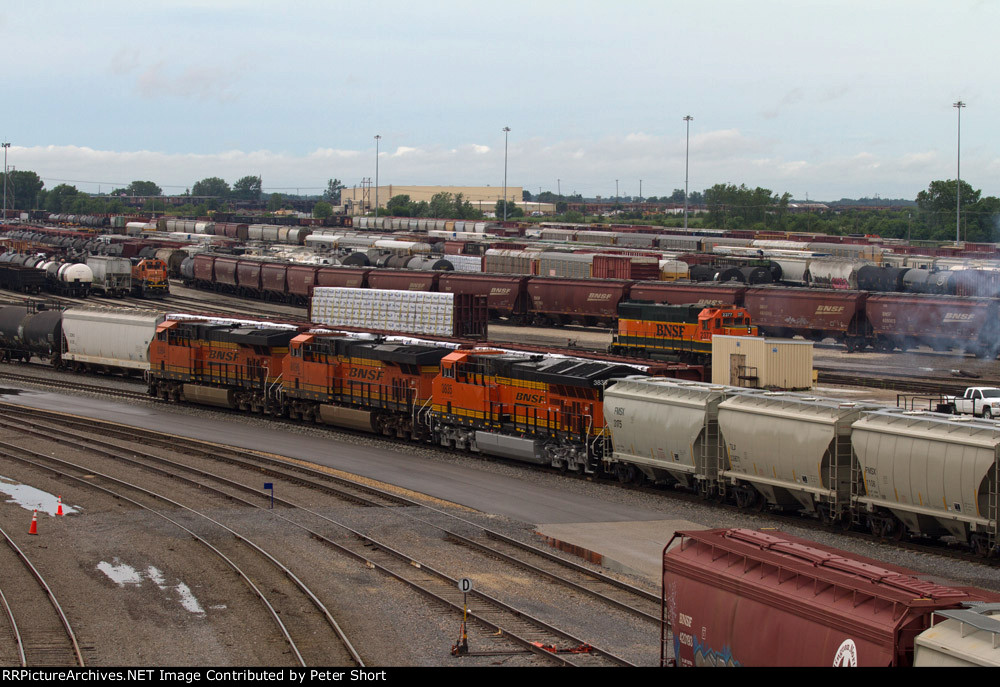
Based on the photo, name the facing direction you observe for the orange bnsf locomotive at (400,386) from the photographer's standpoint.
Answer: facing away from the viewer and to the left of the viewer

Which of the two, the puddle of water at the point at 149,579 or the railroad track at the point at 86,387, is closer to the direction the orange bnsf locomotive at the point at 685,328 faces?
the puddle of water

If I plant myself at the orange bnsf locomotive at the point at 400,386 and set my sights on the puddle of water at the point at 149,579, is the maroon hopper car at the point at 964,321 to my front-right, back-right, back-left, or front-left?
back-left

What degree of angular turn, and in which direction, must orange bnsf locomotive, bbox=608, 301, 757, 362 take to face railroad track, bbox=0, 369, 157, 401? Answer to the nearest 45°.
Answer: approximately 135° to its right

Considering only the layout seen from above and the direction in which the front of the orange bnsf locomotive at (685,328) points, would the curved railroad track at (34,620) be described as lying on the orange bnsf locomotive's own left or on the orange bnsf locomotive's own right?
on the orange bnsf locomotive's own right

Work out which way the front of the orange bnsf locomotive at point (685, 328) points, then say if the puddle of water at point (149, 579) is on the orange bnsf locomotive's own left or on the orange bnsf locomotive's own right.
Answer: on the orange bnsf locomotive's own right

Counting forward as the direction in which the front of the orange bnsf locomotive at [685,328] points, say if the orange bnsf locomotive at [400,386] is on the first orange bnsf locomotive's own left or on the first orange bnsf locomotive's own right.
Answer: on the first orange bnsf locomotive's own right

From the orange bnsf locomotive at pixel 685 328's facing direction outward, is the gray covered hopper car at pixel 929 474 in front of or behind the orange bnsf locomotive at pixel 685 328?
in front

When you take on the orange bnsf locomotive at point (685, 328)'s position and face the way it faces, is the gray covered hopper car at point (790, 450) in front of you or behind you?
in front

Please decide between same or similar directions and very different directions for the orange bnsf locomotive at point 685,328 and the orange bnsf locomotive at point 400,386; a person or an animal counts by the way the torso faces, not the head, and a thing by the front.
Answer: very different directions

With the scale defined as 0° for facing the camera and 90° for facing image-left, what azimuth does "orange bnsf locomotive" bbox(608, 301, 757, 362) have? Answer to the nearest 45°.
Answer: approximately 315°
